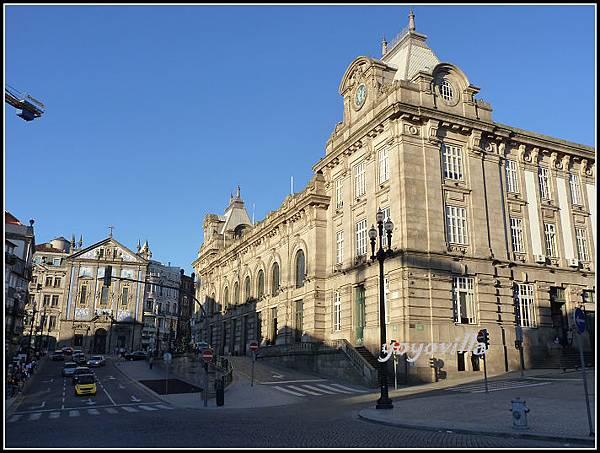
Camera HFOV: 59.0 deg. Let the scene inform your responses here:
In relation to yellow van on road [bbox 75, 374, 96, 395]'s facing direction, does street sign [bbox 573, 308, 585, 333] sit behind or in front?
in front

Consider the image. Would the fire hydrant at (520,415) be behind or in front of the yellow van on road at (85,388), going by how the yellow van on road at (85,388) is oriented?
in front

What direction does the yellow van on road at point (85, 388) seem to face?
toward the camera
